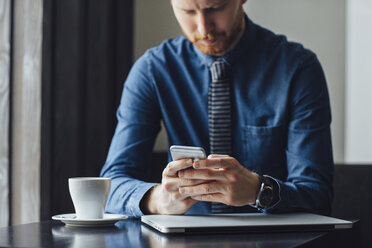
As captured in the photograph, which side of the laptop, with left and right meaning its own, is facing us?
back

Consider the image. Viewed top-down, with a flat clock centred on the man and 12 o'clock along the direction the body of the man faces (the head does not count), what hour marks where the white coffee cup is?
The white coffee cup is roughly at 1 o'clock from the man.

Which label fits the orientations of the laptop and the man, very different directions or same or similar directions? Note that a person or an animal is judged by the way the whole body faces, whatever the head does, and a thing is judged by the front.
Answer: very different directions

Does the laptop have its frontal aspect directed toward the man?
yes

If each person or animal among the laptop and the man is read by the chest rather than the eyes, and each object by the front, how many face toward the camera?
1

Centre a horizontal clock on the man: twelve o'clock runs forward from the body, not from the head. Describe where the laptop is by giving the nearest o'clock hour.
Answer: The laptop is roughly at 12 o'clock from the man.

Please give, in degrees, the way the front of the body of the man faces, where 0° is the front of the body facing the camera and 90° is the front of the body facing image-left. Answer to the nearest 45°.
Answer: approximately 0°

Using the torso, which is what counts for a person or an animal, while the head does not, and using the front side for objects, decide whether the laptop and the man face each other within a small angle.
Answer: yes
